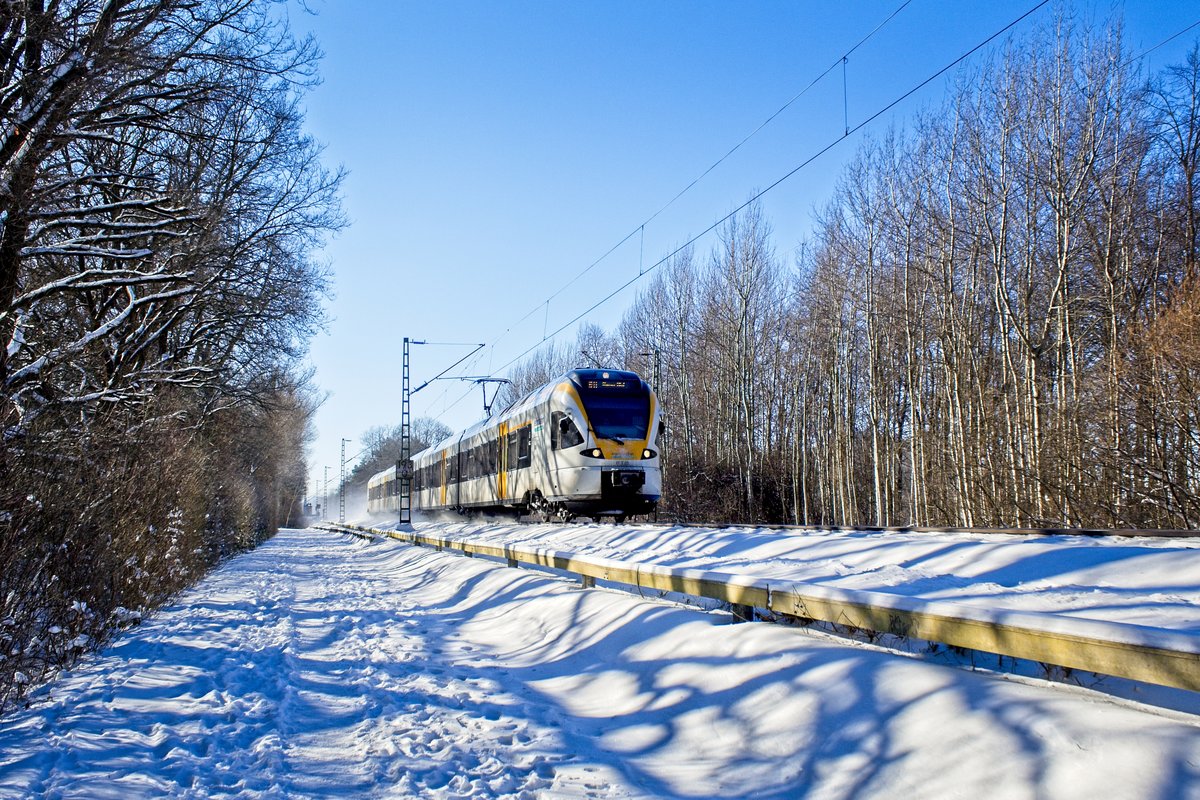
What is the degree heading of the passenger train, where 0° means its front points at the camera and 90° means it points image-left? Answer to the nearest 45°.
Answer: approximately 315°
